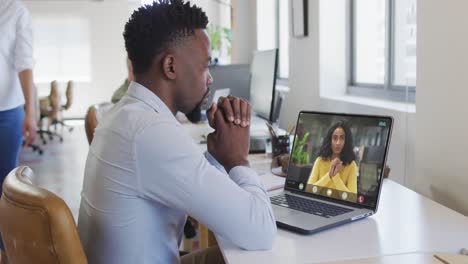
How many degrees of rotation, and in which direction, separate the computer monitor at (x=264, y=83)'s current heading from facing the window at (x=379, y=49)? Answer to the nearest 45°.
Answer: approximately 180°

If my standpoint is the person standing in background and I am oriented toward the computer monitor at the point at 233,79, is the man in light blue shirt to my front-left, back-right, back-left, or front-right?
front-right

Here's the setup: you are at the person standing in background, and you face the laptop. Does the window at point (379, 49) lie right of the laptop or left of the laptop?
left

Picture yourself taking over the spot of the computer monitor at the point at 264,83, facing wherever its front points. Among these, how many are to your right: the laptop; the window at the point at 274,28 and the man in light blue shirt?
1

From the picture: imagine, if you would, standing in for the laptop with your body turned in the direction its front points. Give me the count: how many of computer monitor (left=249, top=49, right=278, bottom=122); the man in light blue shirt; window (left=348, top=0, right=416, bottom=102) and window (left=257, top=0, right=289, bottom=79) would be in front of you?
1

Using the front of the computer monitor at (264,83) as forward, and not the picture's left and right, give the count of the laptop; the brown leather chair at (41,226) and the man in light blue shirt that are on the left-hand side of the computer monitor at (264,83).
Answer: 3

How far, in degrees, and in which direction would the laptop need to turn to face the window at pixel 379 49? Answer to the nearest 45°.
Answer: approximately 135° to its right

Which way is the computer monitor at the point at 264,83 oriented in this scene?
to the viewer's left
